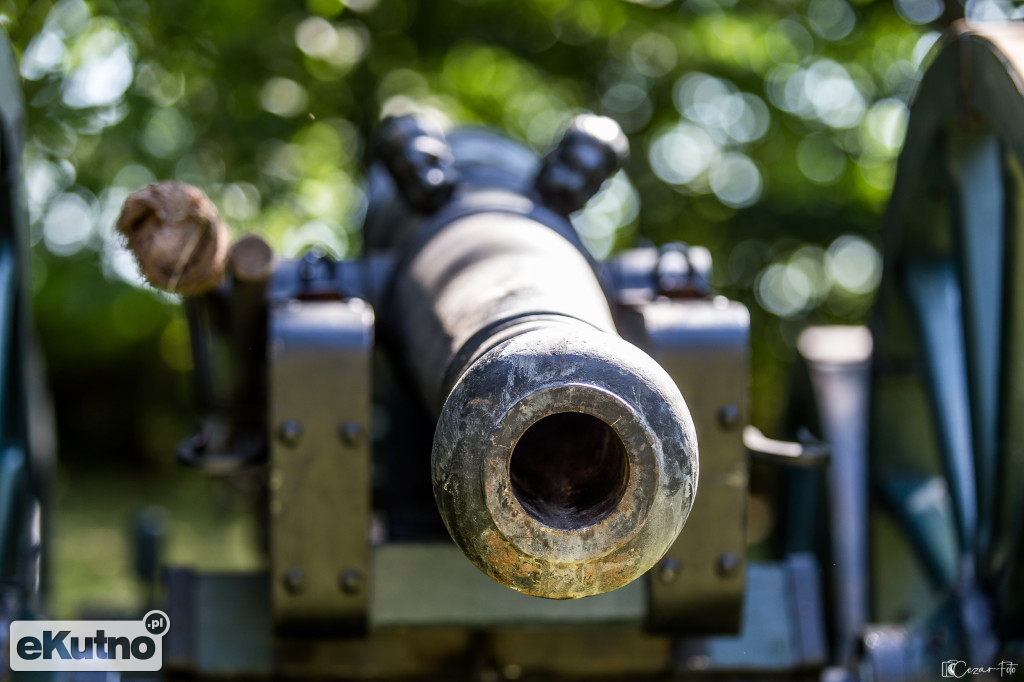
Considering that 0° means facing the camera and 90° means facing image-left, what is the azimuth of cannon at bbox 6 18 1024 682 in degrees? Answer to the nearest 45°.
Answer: approximately 0°
